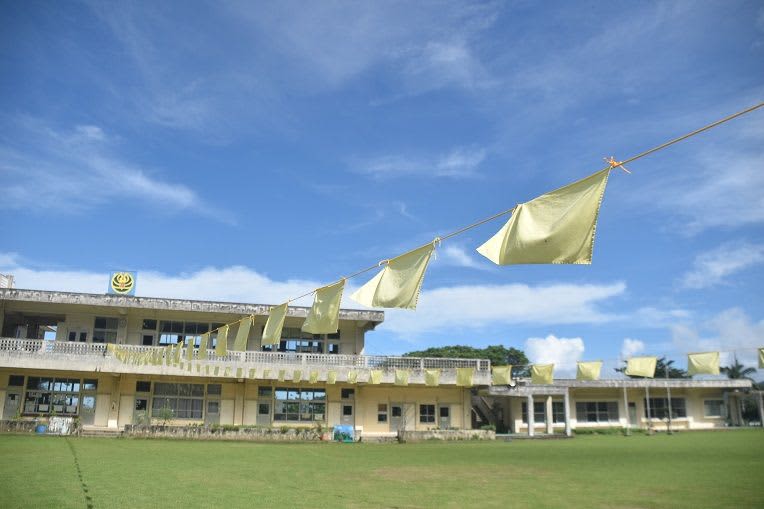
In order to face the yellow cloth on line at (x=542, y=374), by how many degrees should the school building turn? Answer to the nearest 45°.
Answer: approximately 90° to its left

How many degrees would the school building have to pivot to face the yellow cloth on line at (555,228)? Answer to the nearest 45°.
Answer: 0° — it already faces it

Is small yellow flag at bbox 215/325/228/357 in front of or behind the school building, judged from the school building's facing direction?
in front

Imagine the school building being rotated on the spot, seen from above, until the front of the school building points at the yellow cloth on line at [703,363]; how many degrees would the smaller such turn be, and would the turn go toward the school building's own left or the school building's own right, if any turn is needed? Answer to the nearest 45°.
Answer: approximately 90° to the school building's own left

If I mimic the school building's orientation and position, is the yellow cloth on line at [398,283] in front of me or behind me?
in front

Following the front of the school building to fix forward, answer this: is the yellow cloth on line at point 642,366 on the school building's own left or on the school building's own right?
on the school building's own left

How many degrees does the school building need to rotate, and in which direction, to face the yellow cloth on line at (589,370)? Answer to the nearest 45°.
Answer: approximately 90° to its left

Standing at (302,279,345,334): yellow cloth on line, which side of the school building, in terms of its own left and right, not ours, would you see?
front

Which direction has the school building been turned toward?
toward the camera
